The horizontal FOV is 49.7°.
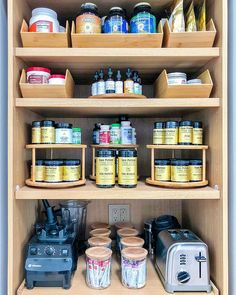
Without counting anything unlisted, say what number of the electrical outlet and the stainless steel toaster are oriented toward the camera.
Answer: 2

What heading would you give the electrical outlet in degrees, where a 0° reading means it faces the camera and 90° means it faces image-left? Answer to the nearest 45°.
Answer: approximately 0°

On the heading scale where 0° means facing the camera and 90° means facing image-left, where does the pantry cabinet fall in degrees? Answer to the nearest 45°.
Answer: approximately 0°
